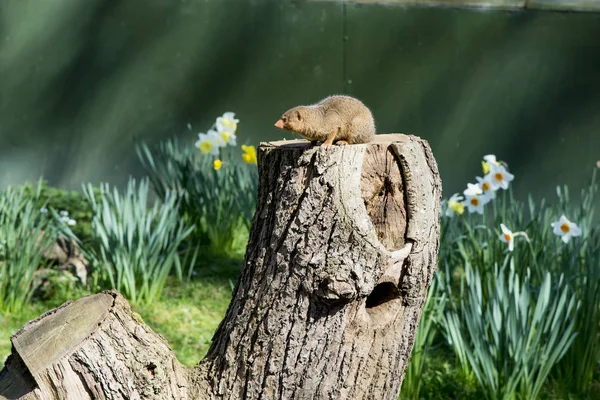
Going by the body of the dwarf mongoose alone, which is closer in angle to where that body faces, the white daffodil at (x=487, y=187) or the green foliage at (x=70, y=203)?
the green foliage

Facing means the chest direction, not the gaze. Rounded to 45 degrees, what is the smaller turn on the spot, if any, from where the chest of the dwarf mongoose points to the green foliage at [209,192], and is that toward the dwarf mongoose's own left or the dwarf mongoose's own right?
approximately 90° to the dwarf mongoose's own right

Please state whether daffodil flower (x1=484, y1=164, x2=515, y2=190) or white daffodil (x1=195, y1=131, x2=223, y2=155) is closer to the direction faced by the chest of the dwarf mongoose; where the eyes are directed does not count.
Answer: the white daffodil

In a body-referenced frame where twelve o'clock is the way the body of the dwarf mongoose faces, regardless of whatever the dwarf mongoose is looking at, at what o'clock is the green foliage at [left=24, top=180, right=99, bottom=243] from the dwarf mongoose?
The green foliage is roughly at 2 o'clock from the dwarf mongoose.

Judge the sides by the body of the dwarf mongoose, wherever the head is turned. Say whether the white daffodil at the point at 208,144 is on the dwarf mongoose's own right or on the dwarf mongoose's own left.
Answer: on the dwarf mongoose's own right

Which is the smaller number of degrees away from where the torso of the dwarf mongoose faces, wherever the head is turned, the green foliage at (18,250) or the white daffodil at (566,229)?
the green foliage

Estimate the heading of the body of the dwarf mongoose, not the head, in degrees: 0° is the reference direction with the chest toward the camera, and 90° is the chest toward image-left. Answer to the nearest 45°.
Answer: approximately 90°

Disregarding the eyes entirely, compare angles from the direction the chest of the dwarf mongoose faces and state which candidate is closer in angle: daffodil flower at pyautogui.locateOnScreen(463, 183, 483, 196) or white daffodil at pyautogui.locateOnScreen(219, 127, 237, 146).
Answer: the white daffodil

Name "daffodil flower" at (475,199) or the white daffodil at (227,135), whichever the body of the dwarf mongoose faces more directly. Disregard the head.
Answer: the white daffodil
